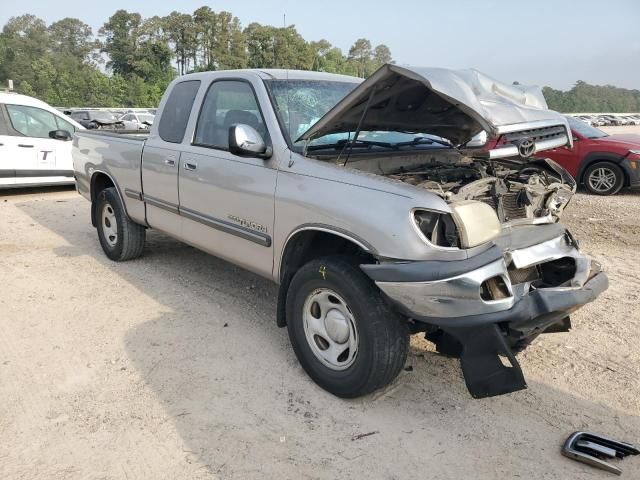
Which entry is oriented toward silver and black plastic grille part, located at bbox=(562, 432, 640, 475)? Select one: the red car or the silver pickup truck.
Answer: the silver pickup truck

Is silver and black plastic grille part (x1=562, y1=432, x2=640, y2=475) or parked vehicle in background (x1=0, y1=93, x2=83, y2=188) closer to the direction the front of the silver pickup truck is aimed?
the silver and black plastic grille part

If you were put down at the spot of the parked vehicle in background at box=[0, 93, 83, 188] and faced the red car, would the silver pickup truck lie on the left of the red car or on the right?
right

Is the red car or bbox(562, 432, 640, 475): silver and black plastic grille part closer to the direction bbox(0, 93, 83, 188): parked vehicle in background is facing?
the red car

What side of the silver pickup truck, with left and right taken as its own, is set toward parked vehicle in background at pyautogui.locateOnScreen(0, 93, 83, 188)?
back

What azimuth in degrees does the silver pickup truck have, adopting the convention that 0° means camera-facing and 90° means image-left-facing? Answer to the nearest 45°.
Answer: approximately 315°

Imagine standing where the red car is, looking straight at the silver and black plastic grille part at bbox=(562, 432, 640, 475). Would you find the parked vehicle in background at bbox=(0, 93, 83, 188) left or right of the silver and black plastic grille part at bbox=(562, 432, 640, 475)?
right

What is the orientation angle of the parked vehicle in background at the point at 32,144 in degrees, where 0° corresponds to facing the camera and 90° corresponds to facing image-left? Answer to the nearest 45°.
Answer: approximately 270°

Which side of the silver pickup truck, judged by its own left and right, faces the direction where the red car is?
left

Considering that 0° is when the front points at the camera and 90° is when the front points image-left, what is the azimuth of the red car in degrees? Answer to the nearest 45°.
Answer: approximately 270°

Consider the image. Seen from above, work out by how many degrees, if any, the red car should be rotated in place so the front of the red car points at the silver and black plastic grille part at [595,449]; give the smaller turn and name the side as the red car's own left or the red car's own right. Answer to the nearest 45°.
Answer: approximately 90° to the red car's own right

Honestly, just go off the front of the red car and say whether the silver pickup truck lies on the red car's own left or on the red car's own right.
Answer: on the red car's own right

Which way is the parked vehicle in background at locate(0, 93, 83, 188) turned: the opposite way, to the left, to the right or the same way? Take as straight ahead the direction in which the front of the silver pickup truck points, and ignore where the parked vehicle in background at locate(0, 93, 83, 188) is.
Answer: to the left

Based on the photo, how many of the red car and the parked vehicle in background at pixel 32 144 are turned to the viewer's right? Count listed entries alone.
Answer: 2

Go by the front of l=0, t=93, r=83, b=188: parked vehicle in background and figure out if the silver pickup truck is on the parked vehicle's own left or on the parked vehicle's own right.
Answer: on the parked vehicle's own right
